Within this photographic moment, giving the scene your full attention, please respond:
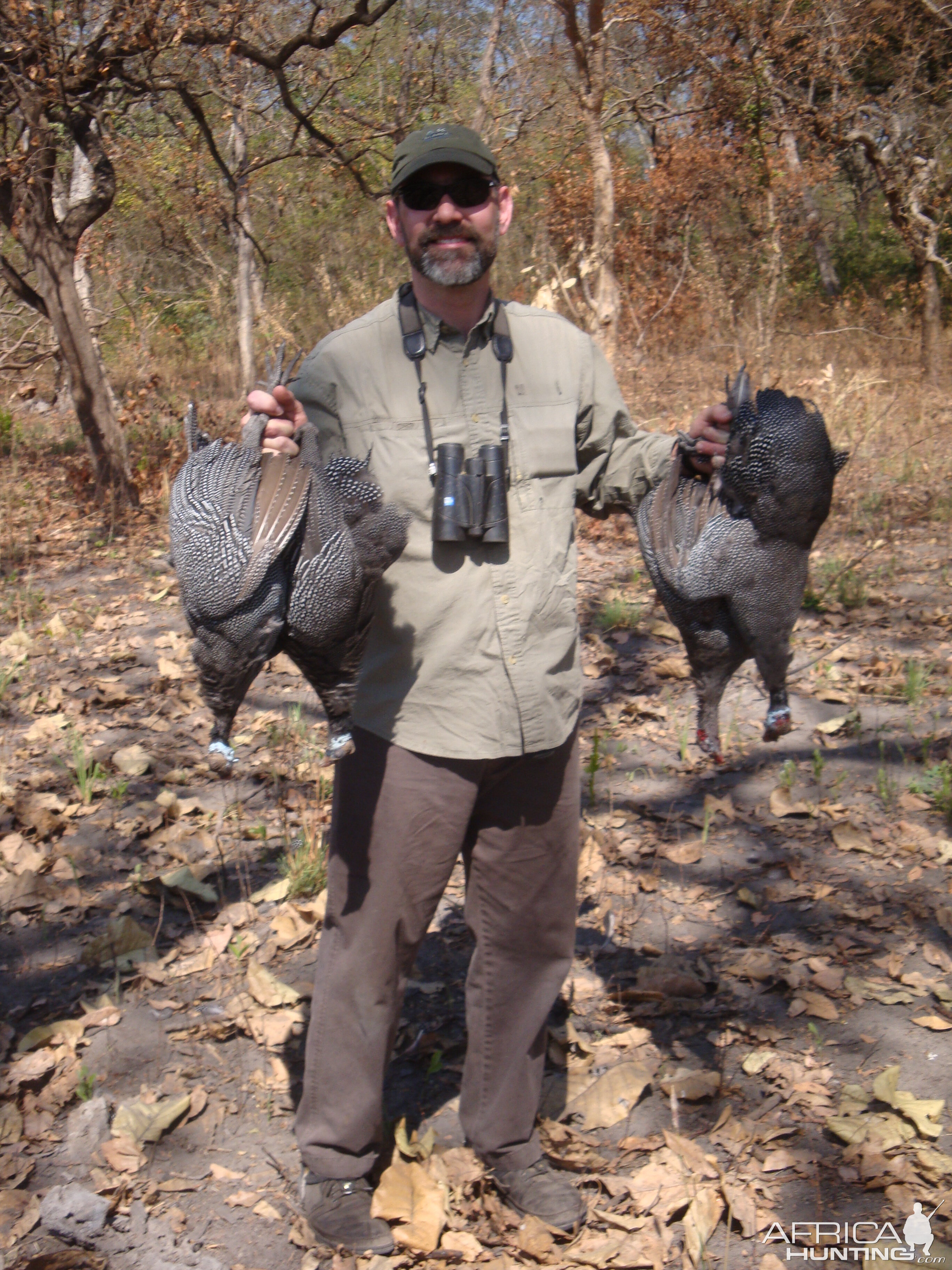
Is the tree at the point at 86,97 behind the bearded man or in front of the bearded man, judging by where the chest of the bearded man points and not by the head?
behind

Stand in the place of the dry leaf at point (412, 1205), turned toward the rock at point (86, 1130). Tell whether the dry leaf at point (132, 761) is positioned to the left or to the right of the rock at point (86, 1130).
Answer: right

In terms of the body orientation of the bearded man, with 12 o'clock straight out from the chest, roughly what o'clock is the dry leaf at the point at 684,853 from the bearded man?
The dry leaf is roughly at 7 o'clock from the bearded man.

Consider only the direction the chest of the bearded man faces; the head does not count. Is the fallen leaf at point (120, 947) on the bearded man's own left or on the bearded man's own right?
on the bearded man's own right

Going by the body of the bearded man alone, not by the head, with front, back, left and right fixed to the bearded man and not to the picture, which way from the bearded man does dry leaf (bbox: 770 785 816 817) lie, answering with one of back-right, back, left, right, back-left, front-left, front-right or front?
back-left

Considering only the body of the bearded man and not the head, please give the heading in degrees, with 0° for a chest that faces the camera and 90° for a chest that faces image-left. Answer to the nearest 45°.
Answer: approximately 0°
